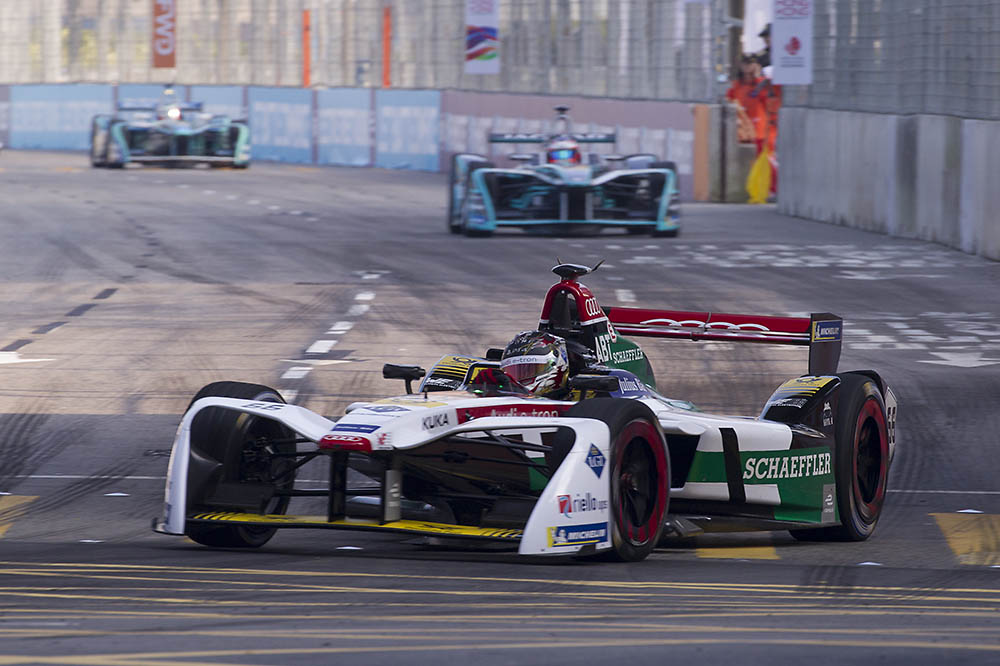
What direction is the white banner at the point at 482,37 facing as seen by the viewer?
toward the camera

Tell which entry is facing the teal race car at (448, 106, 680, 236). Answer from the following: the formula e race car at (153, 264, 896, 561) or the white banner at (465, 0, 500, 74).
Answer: the white banner

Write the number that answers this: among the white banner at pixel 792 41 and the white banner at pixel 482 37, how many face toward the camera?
2

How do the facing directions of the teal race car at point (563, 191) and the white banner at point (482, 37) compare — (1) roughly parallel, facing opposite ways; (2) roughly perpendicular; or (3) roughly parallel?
roughly parallel

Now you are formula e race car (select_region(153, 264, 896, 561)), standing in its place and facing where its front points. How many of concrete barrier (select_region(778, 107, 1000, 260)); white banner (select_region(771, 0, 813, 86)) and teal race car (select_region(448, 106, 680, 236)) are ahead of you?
0

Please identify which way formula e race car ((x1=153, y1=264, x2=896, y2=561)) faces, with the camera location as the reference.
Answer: facing the viewer and to the left of the viewer

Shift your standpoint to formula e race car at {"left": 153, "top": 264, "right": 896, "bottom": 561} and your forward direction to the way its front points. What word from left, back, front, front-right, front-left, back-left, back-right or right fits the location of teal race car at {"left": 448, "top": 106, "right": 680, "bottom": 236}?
back-right

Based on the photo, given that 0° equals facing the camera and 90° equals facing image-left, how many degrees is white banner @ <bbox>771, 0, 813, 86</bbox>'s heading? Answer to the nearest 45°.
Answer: approximately 0°

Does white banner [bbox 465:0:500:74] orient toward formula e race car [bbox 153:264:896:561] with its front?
yes

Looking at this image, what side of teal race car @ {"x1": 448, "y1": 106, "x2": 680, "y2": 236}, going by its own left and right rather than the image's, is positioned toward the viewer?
front

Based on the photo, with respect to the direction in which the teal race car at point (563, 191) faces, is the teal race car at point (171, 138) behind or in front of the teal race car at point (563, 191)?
behind

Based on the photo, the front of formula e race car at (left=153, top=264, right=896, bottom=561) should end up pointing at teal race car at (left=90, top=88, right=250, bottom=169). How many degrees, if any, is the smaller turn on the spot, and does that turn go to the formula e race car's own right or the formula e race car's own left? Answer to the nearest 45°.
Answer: approximately 135° to the formula e race car's own right

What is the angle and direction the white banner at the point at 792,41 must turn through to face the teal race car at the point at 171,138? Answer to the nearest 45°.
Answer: approximately 135° to its right

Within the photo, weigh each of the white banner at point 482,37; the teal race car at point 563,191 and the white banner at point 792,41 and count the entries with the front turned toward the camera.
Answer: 3

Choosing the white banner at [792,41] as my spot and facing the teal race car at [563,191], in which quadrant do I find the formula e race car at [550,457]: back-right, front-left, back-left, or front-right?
front-left

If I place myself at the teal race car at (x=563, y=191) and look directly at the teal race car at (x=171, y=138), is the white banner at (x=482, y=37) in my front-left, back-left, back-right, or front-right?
front-right

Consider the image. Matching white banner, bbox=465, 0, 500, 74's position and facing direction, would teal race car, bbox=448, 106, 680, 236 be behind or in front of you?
in front

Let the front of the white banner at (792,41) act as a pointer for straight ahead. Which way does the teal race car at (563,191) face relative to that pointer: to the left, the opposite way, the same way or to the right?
the same way
